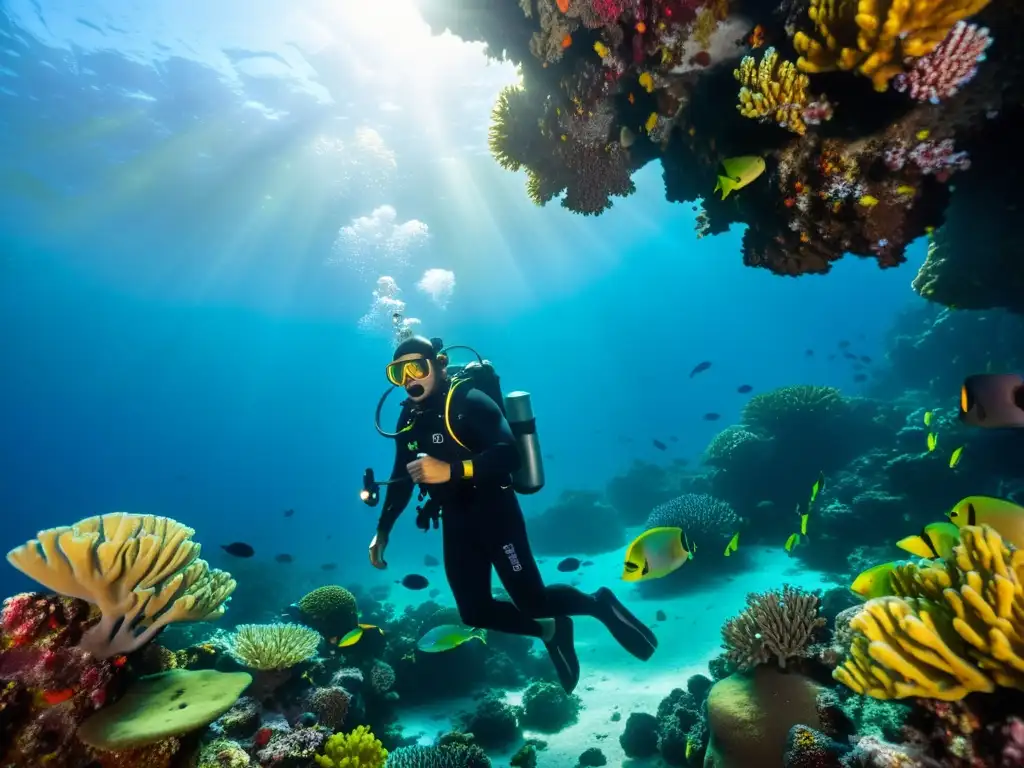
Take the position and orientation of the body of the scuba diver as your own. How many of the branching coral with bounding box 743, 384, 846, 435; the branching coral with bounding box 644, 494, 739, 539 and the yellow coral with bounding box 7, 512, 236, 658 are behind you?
2

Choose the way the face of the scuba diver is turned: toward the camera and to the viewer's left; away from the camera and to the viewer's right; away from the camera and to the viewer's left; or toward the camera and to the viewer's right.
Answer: toward the camera and to the viewer's left

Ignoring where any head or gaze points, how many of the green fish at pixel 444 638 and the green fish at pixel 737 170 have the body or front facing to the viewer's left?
1

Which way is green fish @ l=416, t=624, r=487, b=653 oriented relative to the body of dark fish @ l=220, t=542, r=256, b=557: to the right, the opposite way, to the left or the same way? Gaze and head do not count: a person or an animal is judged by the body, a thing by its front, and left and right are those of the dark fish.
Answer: the opposite way

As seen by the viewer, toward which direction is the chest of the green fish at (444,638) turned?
to the viewer's left

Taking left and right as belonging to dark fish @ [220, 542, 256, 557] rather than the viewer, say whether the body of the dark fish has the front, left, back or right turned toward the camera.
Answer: right

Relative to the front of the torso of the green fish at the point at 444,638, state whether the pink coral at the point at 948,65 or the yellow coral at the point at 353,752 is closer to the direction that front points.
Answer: the yellow coral

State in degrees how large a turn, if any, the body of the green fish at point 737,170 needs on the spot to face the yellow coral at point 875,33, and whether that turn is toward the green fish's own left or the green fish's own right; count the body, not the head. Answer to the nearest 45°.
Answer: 0° — it already faces it

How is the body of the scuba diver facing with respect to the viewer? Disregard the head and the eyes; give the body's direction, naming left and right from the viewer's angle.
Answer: facing the viewer and to the left of the viewer

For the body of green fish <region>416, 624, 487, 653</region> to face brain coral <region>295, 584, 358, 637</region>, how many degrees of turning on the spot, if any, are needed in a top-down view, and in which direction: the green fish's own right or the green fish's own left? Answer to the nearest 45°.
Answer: approximately 45° to the green fish's own right
